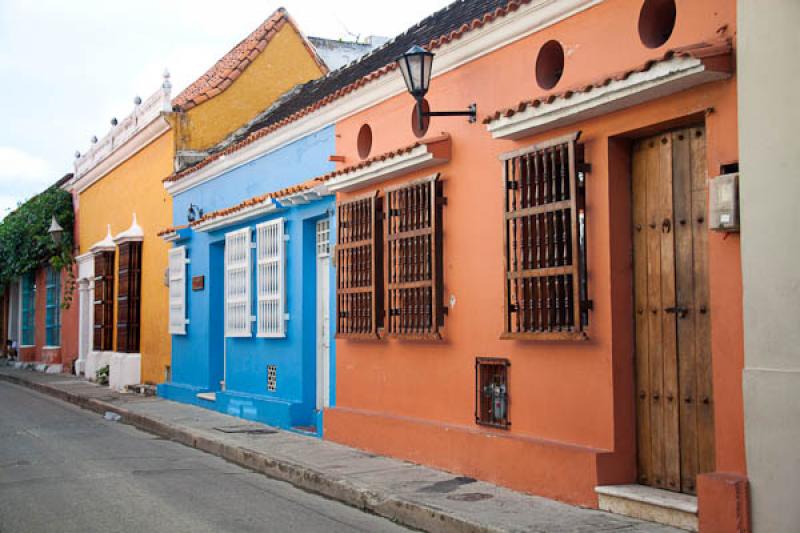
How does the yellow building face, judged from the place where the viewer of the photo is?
facing the viewer and to the left of the viewer

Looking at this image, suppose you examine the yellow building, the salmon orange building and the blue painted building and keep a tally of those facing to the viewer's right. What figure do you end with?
0

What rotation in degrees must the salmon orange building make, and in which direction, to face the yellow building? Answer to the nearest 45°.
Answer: approximately 90° to its right

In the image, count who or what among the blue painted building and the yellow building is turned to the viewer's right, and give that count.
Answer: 0

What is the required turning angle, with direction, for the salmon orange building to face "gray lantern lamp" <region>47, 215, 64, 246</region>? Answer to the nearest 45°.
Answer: approximately 90° to its right

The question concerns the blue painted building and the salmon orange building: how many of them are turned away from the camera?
0

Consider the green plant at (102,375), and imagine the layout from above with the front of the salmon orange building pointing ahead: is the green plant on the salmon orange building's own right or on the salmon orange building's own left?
on the salmon orange building's own right

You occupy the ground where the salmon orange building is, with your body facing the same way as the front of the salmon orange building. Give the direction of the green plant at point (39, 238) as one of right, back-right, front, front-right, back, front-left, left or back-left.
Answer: right

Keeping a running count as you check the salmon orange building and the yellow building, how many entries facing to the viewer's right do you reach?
0

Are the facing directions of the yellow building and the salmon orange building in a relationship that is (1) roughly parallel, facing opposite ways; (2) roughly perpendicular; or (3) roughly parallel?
roughly parallel

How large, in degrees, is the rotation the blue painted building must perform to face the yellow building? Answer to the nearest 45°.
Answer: approximately 135° to its right

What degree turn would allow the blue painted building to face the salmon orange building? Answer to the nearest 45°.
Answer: approximately 45° to its left

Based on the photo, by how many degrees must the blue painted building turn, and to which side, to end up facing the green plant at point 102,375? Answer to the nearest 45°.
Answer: approximately 135° to its right

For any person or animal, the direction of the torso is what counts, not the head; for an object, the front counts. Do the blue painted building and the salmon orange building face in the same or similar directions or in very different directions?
same or similar directions

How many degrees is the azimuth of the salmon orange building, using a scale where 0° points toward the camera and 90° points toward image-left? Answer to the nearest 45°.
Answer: approximately 45°

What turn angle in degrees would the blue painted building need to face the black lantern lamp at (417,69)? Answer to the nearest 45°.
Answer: approximately 45° to its left
